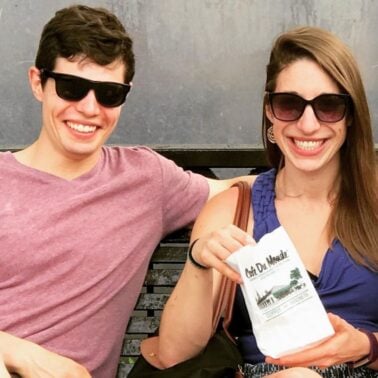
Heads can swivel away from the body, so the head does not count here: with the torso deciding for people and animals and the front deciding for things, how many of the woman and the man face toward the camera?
2

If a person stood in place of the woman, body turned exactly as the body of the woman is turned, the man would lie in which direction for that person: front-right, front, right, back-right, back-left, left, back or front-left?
right

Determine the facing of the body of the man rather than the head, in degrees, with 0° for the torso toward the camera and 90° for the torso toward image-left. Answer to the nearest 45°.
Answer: approximately 0°

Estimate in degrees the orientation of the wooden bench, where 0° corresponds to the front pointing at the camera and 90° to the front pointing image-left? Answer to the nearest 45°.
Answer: approximately 0°
